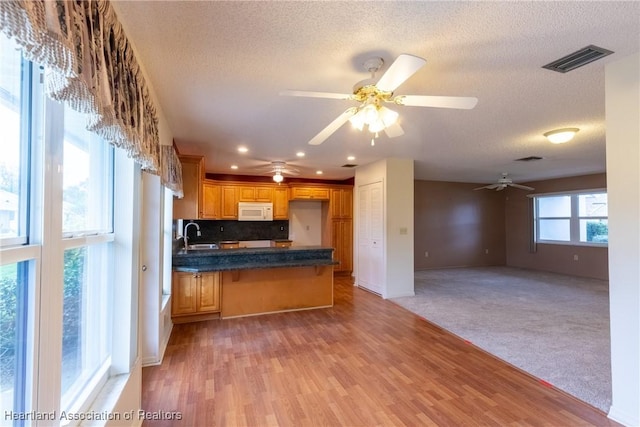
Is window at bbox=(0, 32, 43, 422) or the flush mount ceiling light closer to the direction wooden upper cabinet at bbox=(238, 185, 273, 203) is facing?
the window

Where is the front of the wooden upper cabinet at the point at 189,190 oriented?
to the viewer's right

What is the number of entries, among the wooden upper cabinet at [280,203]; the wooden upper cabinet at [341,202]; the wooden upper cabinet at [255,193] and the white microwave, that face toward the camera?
4

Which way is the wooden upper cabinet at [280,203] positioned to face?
toward the camera

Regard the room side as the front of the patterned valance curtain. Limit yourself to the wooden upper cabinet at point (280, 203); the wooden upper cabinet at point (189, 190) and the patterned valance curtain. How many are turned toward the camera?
1

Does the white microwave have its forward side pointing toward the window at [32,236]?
yes

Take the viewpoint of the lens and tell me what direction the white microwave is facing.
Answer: facing the viewer

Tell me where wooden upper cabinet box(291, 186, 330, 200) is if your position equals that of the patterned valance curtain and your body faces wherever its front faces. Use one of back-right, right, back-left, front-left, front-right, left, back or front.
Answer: front-left

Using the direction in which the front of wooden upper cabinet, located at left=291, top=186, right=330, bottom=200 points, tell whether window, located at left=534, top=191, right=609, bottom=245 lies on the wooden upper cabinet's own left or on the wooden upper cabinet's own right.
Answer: on the wooden upper cabinet's own left

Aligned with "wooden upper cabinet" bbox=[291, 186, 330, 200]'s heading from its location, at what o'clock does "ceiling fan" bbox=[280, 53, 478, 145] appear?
The ceiling fan is roughly at 12 o'clock from the wooden upper cabinet.

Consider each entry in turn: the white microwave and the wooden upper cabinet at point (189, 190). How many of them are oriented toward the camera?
1

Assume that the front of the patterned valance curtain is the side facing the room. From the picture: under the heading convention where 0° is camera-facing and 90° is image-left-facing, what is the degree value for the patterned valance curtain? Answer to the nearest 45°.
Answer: approximately 270°

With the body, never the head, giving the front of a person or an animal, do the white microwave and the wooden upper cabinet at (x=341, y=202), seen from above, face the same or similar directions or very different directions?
same or similar directions

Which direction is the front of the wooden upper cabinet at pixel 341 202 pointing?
toward the camera
